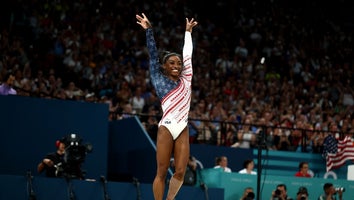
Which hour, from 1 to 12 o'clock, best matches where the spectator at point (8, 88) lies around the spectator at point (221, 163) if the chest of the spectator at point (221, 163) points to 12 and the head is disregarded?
the spectator at point (8, 88) is roughly at 4 o'clock from the spectator at point (221, 163).

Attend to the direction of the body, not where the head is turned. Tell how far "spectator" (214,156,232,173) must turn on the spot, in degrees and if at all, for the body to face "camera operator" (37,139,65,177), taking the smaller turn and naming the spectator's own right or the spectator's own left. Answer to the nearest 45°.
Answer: approximately 90° to the spectator's own right

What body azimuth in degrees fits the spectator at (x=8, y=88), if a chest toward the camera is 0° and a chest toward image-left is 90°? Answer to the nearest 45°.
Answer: approximately 315°

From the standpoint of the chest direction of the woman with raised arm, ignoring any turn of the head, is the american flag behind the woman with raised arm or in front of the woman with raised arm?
behind

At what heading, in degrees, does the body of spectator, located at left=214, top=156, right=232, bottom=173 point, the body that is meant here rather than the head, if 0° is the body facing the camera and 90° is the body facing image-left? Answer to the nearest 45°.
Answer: approximately 315°

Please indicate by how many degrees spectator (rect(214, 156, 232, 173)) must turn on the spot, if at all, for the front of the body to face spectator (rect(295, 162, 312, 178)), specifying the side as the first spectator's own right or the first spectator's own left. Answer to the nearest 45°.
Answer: approximately 90° to the first spectator's own left

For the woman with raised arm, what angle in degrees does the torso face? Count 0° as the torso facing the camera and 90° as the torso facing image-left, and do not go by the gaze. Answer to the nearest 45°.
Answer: approximately 0°
